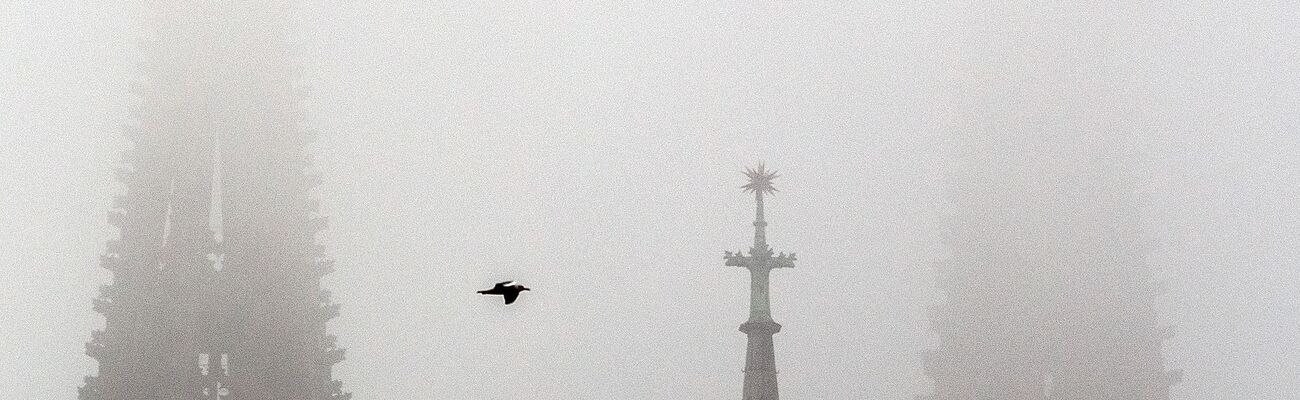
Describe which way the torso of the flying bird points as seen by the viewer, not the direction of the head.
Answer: to the viewer's right
